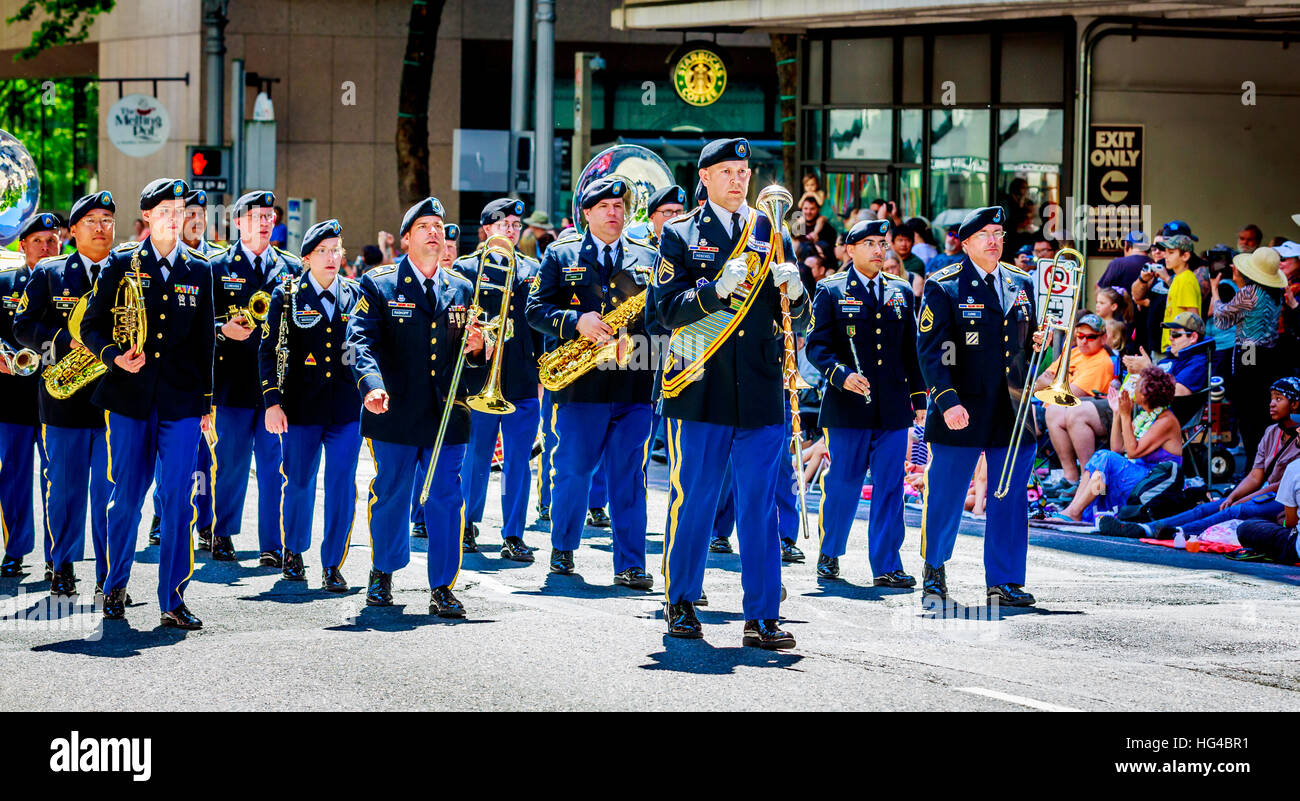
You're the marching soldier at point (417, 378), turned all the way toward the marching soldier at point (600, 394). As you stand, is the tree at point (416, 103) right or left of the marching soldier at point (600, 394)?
left

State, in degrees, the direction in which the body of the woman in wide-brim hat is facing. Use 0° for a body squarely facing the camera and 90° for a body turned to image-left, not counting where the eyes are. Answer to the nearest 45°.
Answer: approximately 135°

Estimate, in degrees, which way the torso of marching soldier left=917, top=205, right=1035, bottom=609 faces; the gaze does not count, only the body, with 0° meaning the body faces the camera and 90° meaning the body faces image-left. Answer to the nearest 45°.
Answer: approximately 315°

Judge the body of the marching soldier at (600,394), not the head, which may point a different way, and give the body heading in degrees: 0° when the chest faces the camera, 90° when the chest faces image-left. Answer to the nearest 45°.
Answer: approximately 315°

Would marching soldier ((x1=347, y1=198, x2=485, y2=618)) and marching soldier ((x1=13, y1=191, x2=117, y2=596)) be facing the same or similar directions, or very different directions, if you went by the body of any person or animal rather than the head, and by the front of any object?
same or similar directions

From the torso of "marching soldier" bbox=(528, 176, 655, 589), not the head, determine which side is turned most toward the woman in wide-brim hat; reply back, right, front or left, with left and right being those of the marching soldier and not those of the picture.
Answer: left

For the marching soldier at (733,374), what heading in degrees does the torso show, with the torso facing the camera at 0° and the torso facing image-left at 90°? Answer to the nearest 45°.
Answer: approximately 315°

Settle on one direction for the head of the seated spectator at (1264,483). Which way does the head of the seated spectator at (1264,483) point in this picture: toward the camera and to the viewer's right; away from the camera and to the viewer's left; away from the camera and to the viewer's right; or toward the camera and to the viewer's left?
toward the camera and to the viewer's left

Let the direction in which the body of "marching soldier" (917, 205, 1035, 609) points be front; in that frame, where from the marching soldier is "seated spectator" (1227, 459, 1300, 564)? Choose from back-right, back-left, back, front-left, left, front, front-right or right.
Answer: left

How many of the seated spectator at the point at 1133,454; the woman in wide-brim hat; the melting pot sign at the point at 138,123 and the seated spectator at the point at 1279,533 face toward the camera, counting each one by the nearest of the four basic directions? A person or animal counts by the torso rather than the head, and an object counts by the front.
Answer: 1

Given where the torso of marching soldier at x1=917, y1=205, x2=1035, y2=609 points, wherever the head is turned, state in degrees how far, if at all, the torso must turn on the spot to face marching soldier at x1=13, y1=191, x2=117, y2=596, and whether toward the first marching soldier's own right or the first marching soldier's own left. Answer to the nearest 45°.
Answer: approximately 135° to the first marching soldier's own right
